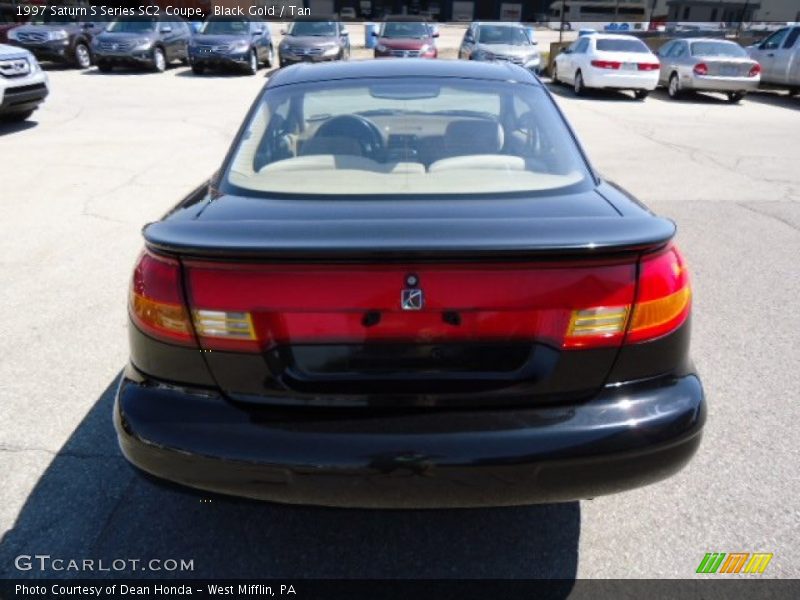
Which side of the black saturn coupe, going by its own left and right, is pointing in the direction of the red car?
front

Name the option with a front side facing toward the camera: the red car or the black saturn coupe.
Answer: the red car

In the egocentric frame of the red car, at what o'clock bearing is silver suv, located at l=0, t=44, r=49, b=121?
The silver suv is roughly at 1 o'clock from the red car.

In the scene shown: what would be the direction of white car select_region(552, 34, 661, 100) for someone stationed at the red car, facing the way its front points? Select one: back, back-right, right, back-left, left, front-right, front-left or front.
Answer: front-left

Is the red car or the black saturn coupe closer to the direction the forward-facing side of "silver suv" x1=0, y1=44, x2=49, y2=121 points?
the black saturn coupe

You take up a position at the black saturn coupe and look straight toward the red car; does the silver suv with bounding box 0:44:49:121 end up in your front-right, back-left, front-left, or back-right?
front-left

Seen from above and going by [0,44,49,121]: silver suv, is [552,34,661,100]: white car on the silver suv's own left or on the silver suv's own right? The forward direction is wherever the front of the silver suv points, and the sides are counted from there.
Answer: on the silver suv's own left

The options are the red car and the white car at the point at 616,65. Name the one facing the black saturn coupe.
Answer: the red car

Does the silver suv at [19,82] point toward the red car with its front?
no

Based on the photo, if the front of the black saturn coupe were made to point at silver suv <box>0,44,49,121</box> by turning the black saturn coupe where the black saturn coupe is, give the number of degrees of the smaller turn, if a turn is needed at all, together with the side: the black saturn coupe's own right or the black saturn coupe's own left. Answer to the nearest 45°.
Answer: approximately 45° to the black saturn coupe's own left

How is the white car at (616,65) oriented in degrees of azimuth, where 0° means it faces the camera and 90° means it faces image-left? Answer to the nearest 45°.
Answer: approximately 135°

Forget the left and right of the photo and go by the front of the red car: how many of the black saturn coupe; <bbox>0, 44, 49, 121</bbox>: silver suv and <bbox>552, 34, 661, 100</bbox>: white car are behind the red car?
0

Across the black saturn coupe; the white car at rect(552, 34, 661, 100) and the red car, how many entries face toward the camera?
1

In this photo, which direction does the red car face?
toward the camera

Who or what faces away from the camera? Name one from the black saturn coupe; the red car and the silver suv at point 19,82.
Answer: the black saturn coupe

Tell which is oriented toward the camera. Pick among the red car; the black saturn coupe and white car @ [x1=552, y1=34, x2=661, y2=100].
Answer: the red car

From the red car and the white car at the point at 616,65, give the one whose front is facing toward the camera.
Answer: the red car

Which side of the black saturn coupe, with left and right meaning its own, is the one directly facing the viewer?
back

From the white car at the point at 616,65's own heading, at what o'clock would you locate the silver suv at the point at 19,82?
The silver suv is roughly at 9 o'clock from the white car.
